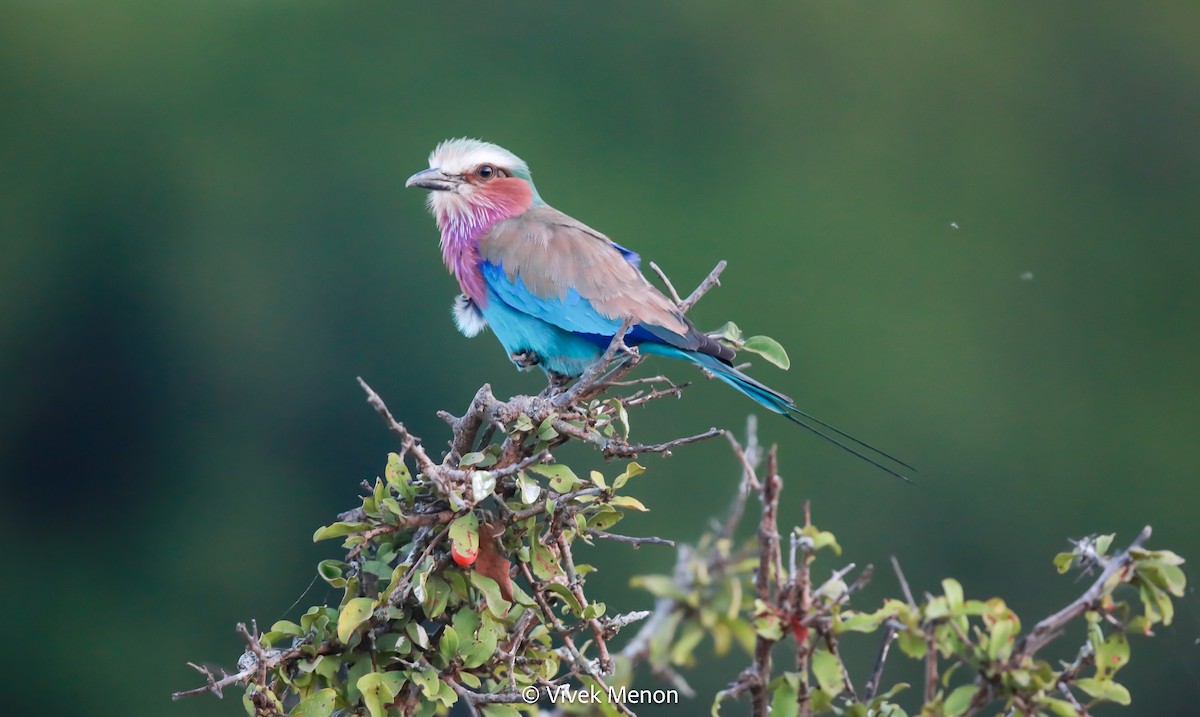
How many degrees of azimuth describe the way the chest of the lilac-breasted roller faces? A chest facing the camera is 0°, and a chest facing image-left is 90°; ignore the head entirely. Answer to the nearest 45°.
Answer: approximately 90°

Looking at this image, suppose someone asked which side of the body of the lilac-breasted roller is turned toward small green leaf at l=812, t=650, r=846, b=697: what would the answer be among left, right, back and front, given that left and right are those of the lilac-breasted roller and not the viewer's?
back
